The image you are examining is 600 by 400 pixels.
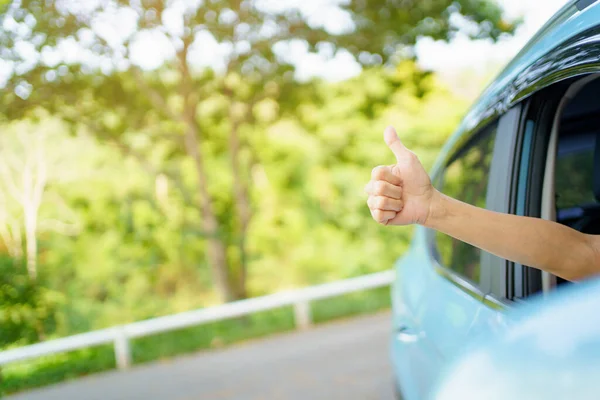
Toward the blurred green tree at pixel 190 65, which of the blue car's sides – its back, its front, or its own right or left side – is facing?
back

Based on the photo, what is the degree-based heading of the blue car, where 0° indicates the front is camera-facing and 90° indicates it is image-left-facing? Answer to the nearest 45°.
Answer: approximately 315°

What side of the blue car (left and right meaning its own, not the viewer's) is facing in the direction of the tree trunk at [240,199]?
back

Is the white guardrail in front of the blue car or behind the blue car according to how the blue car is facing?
behind

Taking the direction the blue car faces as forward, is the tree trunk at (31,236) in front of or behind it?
behind

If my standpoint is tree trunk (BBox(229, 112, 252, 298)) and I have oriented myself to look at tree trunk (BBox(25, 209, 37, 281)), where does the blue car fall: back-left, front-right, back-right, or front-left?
back-left
